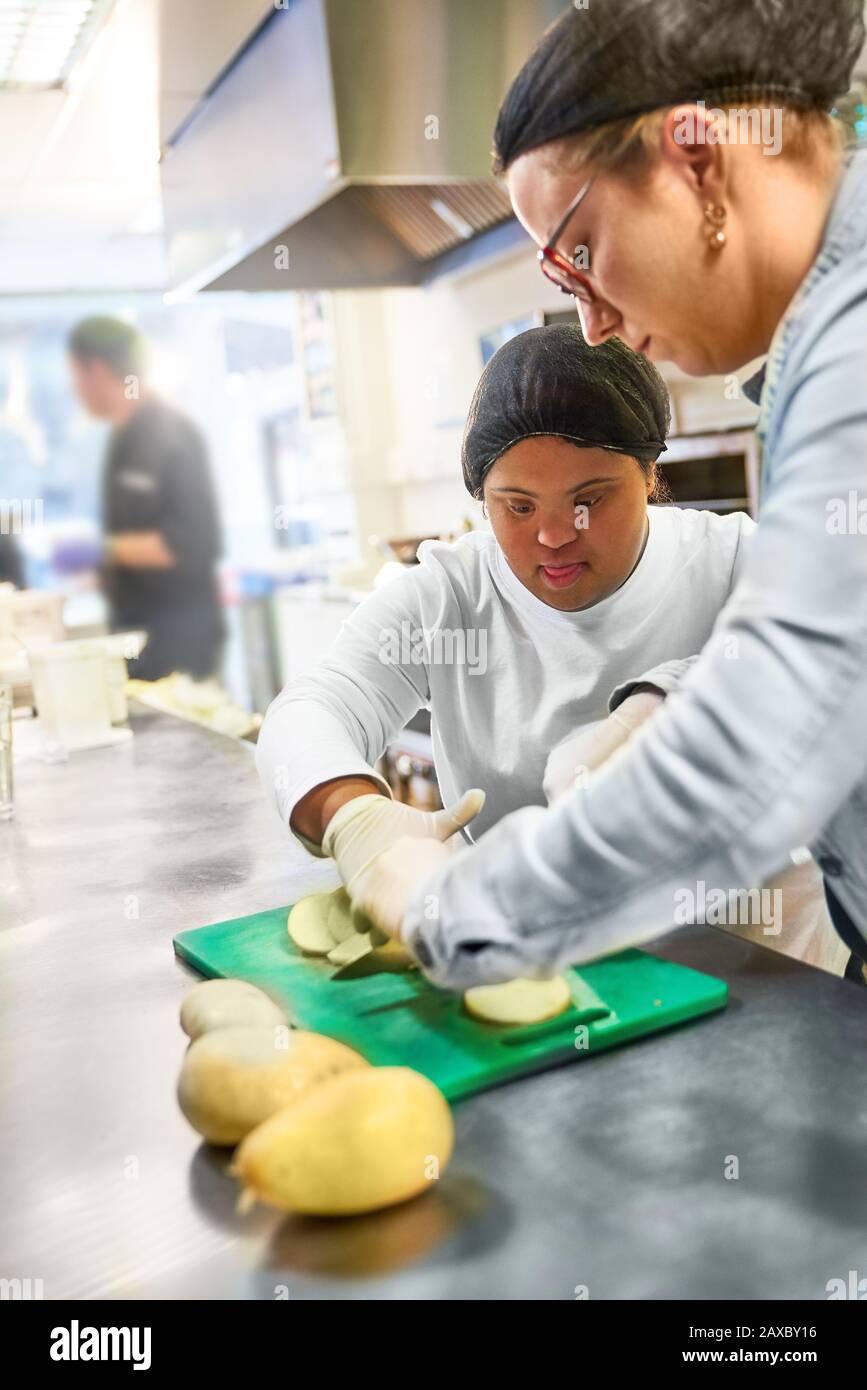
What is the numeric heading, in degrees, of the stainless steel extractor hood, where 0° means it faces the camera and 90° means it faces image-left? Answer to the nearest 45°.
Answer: approximately 45°

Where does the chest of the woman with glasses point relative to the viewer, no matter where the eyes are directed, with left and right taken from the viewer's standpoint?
facing to the left of the viewer

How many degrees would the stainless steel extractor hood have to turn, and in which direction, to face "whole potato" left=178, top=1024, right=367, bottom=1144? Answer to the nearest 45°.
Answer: approximately 45° to its left

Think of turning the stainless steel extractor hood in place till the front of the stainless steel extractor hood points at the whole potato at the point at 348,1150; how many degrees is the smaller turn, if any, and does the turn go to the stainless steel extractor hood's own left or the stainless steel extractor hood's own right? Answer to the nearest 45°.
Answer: approximately 45° to the stainless steel extractor hood's own left

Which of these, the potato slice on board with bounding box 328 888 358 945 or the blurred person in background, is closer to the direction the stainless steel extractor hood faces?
the potato slice on board
